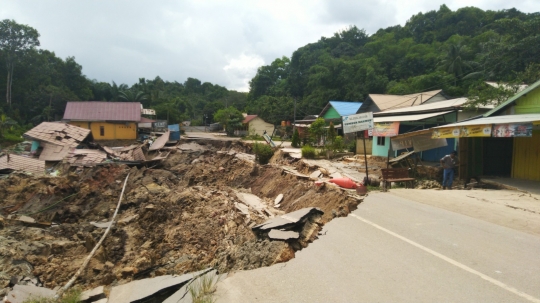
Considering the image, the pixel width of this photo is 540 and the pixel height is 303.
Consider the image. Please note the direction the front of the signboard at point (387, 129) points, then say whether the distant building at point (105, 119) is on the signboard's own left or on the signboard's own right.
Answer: on the signboard's own right

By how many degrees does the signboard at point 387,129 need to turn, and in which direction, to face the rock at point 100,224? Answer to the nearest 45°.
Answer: approximately 45° to its right

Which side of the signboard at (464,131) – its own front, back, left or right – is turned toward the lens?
front

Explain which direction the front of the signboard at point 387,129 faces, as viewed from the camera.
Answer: facing the viewer

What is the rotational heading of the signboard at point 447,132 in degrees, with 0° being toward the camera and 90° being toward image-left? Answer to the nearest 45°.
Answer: approximately 0°

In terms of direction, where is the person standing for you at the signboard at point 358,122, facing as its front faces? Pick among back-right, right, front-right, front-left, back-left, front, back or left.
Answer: back-left

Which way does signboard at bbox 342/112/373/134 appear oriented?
toward the camera
